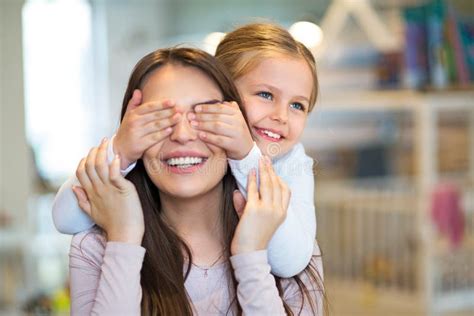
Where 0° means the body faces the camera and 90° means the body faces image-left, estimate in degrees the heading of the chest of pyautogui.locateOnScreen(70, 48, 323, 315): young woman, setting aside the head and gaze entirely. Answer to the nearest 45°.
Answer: approximately 0°

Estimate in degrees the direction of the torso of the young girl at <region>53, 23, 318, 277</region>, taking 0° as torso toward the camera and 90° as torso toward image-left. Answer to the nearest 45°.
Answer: approximately 0°
